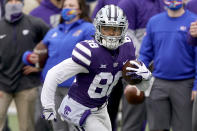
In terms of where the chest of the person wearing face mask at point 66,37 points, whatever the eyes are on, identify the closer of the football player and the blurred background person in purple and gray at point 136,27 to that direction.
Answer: the football player

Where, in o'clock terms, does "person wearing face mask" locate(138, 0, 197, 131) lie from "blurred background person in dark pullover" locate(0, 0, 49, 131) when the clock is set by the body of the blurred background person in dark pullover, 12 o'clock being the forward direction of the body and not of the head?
The person wearing face mask is roughly at 10 o'clock from the blurred background person in dark pullover.

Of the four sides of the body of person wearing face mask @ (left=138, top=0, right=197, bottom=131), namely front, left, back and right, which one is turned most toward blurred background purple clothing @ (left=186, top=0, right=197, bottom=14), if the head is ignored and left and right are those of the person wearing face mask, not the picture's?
back

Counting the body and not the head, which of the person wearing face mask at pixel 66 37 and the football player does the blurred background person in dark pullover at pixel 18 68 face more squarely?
the football player

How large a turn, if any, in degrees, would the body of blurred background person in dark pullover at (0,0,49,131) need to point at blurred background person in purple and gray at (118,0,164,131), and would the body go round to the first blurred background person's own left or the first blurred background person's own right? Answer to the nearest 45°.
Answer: approximately 90° to the first blurred background person's own left

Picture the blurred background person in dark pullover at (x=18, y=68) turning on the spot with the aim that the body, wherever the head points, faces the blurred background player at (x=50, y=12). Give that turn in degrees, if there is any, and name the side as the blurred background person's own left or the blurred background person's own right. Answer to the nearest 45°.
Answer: approximately 135° to the blurred background person's own left

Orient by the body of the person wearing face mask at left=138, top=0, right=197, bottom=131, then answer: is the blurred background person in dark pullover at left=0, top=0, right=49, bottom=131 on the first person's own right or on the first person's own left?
on the first person's own right
